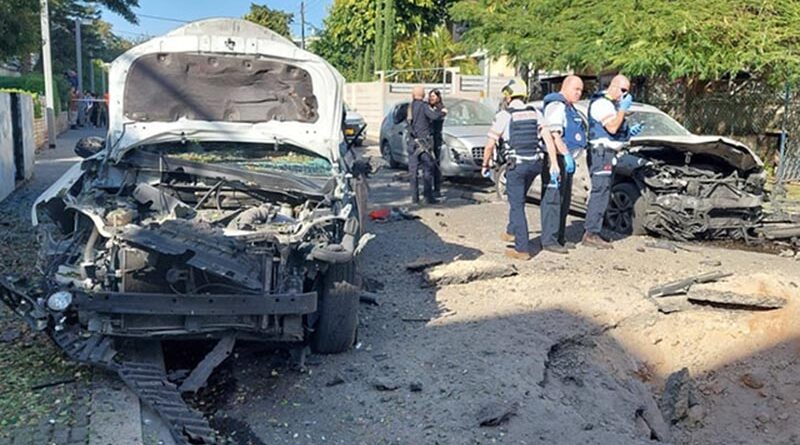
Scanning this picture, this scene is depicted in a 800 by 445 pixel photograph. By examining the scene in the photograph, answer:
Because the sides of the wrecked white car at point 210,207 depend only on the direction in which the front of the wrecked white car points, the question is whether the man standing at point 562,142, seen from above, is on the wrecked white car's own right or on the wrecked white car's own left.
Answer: on the wrecked white car's own left

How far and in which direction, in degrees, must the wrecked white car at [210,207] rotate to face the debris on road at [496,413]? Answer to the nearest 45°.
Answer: approximately 45° to its left

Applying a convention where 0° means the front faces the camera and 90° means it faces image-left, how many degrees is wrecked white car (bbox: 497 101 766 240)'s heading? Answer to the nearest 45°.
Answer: approximately 315°

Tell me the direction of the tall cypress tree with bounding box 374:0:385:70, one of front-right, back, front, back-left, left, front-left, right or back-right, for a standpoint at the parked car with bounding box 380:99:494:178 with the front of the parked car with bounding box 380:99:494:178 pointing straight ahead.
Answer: back-left

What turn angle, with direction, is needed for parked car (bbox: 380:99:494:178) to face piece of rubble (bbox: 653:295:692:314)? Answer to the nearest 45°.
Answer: approximately 45° to its right

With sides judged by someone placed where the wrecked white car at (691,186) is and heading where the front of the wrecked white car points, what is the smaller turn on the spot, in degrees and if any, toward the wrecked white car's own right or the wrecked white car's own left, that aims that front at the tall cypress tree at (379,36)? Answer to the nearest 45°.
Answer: approximately 180°

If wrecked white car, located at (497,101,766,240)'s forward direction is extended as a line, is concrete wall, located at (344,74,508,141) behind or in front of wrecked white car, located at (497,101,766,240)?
behind

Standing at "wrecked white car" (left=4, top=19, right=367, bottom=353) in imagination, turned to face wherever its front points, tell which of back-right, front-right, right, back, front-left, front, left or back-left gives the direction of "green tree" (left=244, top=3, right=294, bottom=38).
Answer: back
